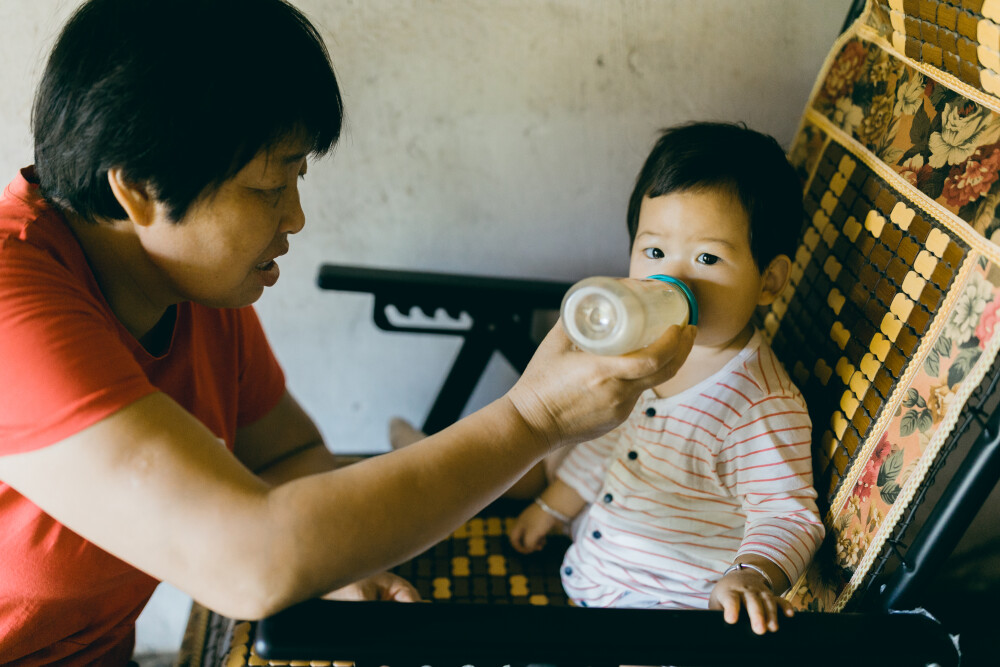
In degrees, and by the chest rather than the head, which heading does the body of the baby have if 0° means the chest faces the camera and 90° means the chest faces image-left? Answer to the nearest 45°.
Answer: approximately 45°

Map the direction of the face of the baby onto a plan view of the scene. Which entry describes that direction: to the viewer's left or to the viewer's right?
to the viewer's left
